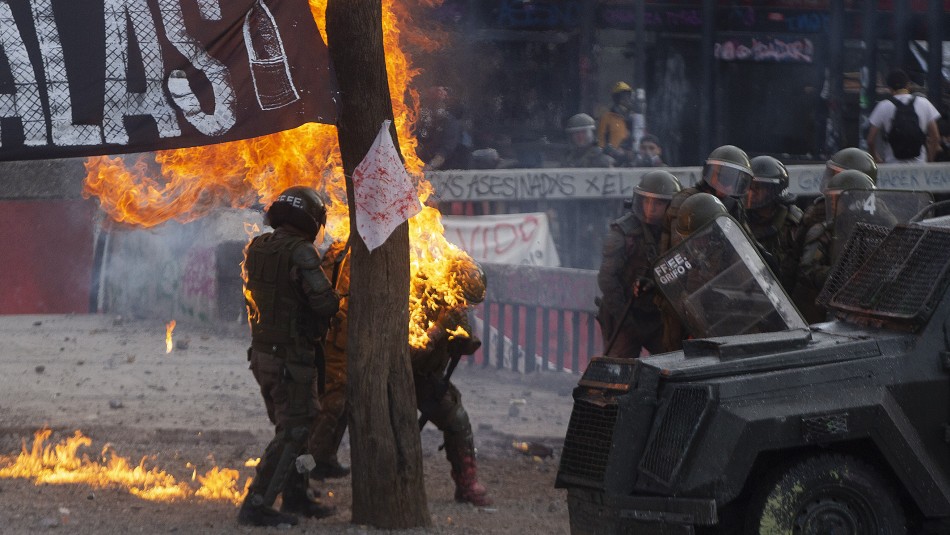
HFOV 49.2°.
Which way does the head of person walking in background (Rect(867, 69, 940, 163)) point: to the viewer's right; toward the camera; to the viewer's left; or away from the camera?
away from the camera

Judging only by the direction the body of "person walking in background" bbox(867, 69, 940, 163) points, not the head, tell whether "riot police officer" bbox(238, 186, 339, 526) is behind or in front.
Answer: behind

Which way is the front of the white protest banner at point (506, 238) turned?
toward the camera

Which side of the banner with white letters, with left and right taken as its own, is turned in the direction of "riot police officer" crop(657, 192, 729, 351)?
left

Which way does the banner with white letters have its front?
toward the camera

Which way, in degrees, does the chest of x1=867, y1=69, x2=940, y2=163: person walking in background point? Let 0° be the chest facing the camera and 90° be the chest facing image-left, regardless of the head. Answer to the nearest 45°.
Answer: approximately 180°

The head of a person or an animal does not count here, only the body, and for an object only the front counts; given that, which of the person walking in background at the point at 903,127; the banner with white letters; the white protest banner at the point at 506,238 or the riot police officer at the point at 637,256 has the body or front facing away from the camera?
the person walking in background

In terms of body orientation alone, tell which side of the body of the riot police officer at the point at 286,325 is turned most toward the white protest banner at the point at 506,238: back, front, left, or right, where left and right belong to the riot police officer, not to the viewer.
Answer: front

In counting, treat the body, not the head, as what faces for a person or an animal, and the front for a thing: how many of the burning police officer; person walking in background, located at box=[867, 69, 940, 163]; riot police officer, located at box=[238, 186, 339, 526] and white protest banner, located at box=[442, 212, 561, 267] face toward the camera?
1

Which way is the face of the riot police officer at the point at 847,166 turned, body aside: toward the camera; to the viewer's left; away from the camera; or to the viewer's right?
to the viewer's left

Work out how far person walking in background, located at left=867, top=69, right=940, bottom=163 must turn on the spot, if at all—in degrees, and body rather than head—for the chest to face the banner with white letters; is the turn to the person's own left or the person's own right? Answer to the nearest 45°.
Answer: approximately 135° to the person's own left

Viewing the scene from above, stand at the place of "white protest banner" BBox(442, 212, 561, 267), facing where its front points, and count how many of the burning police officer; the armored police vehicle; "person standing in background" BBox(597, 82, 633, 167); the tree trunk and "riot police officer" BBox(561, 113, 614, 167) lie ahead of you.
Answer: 3

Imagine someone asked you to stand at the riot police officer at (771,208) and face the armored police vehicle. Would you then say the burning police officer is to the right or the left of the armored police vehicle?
right

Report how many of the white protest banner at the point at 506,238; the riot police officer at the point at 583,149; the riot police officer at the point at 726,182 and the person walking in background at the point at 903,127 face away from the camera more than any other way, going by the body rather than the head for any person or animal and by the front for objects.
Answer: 1
